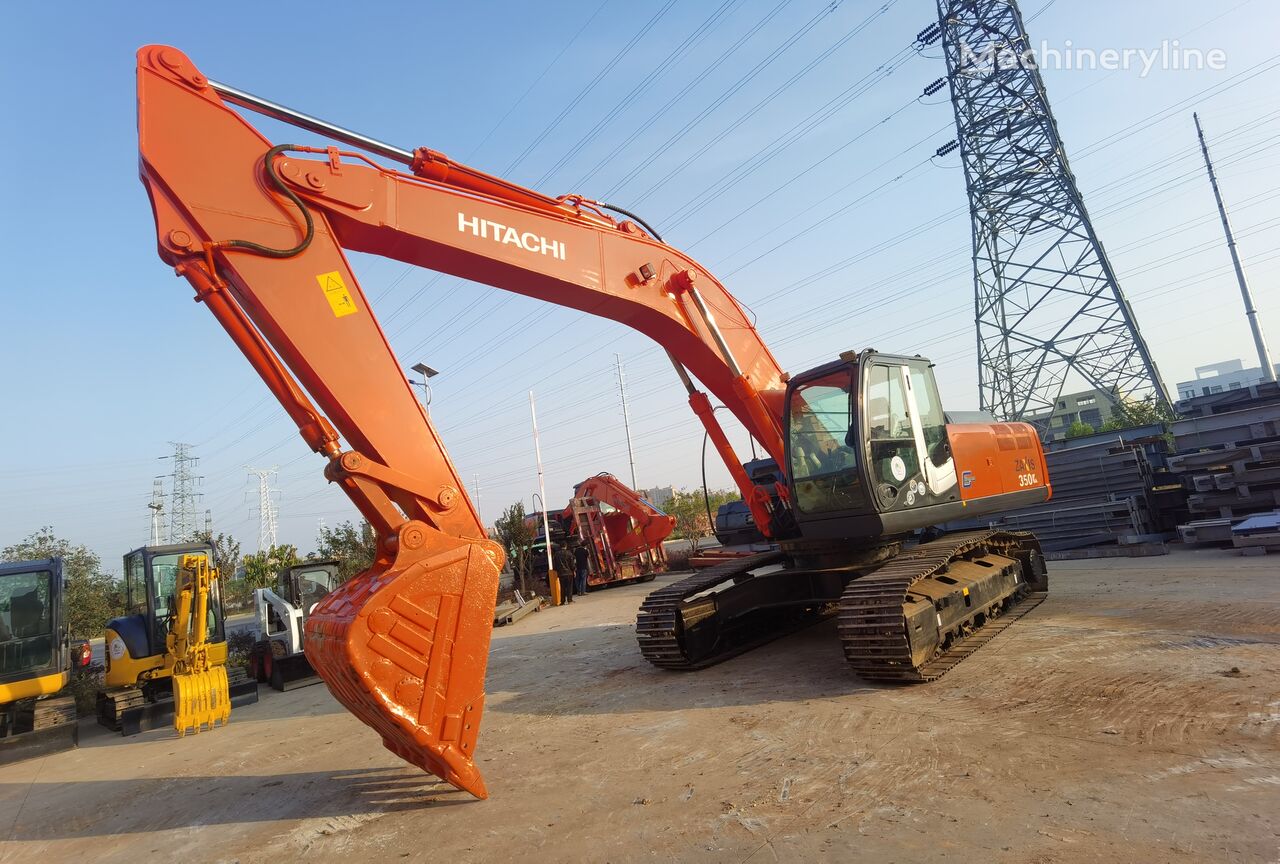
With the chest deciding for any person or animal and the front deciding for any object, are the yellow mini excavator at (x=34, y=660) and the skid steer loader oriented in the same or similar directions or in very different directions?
same or similar directions

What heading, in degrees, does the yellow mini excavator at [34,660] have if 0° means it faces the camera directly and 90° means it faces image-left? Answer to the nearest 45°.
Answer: approximately 315°

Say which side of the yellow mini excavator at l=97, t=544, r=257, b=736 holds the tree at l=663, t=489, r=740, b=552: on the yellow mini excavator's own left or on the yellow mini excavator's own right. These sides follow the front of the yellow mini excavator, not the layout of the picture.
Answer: on the yellow mini excavator's own left

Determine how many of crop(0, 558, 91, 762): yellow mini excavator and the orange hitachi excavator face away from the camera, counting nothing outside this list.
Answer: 0

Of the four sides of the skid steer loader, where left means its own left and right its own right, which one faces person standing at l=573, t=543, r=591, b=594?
left

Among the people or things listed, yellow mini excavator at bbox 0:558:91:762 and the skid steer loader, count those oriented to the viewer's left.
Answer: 0

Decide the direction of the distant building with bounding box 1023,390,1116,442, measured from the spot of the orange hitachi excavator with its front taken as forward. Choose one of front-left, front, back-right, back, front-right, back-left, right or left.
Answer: back

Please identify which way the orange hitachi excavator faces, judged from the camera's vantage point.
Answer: facing the viewer and to the left of the viewer

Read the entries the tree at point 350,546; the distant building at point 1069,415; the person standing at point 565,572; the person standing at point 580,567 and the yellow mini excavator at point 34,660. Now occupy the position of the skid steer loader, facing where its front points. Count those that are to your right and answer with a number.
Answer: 1

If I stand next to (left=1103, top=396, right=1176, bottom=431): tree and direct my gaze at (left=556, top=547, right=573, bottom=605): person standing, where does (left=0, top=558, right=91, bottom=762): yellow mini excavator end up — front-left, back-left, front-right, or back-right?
front-left

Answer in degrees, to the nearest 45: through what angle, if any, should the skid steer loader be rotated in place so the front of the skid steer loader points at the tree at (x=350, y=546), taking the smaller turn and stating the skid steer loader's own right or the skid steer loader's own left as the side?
approximately 135° to the skid steer loader's own left

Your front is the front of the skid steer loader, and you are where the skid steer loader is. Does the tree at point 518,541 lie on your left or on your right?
on your left

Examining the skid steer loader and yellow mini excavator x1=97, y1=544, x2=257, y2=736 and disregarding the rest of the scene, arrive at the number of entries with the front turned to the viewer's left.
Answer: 0

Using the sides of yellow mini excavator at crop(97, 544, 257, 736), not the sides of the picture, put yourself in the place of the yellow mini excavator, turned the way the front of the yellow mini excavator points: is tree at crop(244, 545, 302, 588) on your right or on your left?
on your left
